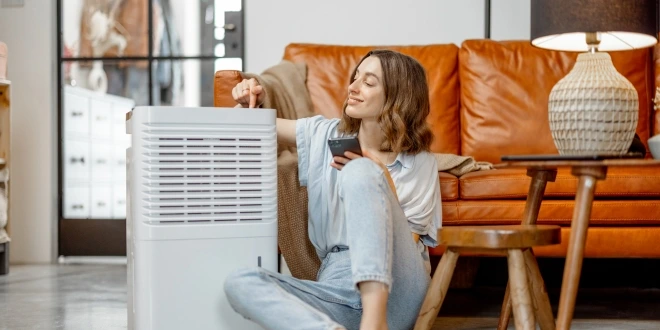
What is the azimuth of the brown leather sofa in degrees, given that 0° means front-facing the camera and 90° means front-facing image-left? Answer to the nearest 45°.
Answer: approximately 0°

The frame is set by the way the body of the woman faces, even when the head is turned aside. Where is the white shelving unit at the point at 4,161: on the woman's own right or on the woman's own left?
on the woman's own right

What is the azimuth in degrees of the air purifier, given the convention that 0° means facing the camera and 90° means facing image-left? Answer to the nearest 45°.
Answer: approximately 0°

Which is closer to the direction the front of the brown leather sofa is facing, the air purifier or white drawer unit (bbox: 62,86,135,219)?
the air purifier

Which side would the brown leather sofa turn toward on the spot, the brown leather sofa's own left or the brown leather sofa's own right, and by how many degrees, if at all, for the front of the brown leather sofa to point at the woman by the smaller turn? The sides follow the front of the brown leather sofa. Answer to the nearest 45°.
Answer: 0° — it already faces them

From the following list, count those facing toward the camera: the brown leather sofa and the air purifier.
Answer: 2
